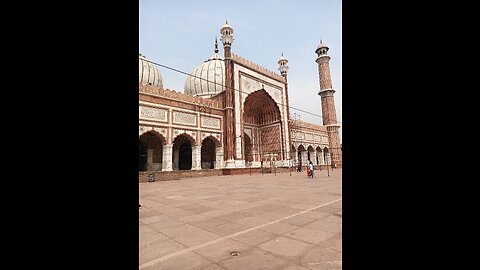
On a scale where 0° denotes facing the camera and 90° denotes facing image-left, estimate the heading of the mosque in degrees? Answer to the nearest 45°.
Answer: approximately 315°
